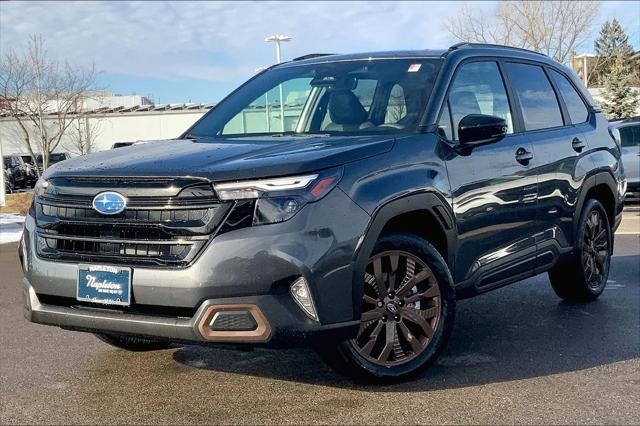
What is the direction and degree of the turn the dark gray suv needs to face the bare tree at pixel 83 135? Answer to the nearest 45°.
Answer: approximately 135° to its right

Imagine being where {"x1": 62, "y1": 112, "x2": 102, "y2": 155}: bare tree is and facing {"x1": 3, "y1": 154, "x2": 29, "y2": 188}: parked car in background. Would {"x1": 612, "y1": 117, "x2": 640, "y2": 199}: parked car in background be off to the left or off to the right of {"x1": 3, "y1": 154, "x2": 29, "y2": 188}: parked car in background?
left

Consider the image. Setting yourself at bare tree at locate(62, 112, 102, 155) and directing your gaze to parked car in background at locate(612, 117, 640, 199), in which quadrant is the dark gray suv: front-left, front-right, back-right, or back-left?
front-right

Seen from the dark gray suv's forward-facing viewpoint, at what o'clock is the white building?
The white building is roughly at 4 o'clock from the dark gray suv.

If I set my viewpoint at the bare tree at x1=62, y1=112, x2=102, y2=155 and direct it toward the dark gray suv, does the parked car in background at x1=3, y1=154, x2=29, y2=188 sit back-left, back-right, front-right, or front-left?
front-right

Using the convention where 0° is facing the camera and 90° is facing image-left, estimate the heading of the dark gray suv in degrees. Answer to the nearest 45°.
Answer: approximately 45°

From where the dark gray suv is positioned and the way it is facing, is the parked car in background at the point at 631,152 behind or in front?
behind

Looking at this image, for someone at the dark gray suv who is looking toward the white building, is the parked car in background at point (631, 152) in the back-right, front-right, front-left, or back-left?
front-right

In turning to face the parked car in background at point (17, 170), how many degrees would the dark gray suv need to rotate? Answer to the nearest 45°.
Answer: approximately 90° to its right

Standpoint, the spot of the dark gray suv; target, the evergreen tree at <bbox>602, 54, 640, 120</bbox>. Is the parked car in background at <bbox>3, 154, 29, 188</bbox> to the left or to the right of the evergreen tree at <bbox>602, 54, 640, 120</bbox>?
left

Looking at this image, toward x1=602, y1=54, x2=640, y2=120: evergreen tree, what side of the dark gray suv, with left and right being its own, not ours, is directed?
back
